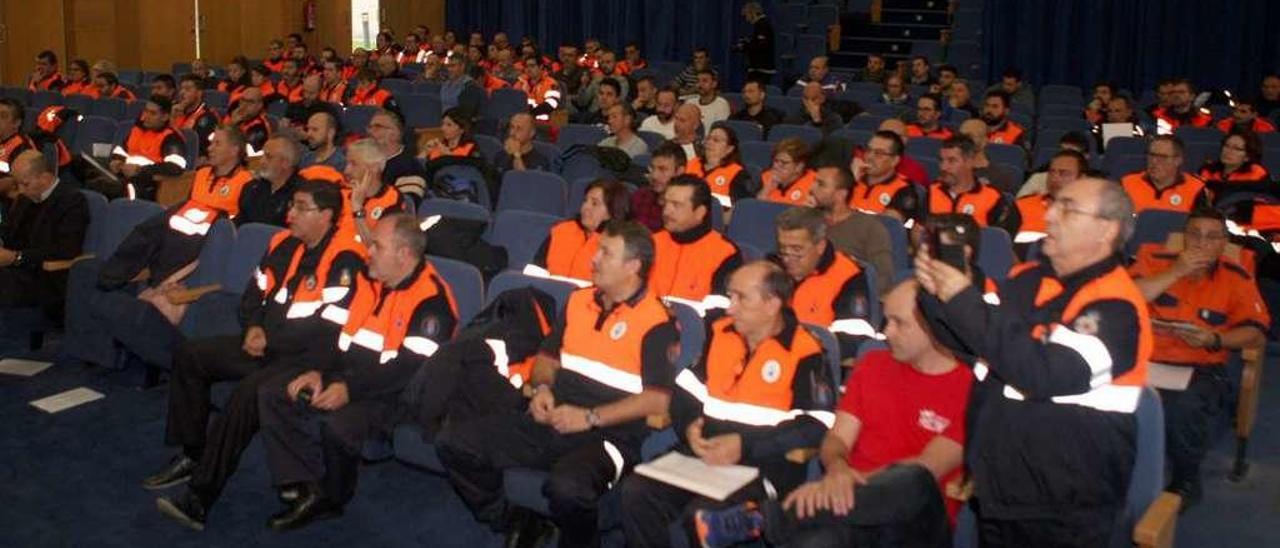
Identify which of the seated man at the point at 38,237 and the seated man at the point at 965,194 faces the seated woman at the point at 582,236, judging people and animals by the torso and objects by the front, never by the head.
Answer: the seated man at the point at 965,194

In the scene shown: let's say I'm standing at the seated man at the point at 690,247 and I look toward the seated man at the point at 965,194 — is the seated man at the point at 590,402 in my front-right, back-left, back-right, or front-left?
back-right

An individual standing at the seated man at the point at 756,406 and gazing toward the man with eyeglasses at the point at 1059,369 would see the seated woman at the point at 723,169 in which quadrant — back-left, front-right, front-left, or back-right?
back-left

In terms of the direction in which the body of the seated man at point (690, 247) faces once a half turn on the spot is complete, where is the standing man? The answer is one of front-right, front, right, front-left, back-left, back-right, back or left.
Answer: front-left

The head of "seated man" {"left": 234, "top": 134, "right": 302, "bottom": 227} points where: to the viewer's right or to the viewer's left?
to the viewer's left

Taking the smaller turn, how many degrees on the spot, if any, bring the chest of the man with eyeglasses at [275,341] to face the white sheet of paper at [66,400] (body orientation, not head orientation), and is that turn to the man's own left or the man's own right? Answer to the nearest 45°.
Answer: approximately 90° to the man's own right

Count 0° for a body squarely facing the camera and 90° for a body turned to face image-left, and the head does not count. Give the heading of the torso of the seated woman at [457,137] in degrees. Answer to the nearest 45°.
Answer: approximately 45°

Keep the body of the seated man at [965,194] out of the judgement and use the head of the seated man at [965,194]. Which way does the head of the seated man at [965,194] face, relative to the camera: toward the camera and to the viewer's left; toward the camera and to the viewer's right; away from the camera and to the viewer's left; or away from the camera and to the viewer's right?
toward the camera and to the viewer's left

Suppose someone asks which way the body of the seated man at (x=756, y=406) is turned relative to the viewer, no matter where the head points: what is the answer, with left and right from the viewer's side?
facing the viewer and to the left of the viewer

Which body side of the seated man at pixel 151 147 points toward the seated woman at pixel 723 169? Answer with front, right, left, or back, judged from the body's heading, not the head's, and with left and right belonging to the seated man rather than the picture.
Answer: left
